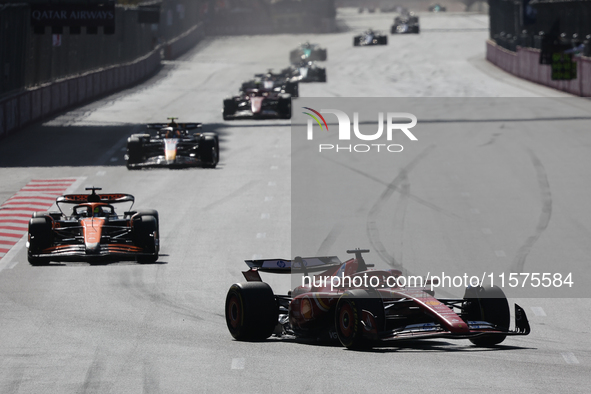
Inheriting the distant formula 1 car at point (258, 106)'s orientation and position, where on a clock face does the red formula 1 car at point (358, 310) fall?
The red formula 1 car is roughly at 12 o'clock from the distant formula 1 car.

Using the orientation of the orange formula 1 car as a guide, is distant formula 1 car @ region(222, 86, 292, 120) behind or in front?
behind

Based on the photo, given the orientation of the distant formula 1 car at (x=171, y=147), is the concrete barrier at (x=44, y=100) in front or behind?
behind

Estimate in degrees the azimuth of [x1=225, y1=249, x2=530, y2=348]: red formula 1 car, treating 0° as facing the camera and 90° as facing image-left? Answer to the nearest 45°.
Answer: approximately 315°

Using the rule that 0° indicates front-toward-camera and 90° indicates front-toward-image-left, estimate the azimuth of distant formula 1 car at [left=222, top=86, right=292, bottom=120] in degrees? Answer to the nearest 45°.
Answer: approximately 0°

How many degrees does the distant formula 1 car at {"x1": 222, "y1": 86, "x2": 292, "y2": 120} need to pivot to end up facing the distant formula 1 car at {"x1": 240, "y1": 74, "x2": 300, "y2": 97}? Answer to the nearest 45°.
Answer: approximately 180°

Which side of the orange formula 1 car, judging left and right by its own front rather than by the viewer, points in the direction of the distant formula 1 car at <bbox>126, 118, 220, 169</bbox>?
back

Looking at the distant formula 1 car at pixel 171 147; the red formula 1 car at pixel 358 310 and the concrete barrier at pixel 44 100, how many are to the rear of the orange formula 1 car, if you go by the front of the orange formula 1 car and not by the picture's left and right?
2

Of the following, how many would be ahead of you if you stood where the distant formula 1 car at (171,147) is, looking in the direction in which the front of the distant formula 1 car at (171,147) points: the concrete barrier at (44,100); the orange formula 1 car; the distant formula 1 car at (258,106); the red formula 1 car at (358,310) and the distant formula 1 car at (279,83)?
2

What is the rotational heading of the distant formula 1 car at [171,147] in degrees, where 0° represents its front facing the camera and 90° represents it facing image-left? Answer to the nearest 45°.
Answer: approximately 0°

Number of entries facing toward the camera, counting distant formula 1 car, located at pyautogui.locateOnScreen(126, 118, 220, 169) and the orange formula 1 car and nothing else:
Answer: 2

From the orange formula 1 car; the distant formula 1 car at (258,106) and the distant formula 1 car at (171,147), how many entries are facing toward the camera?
3
